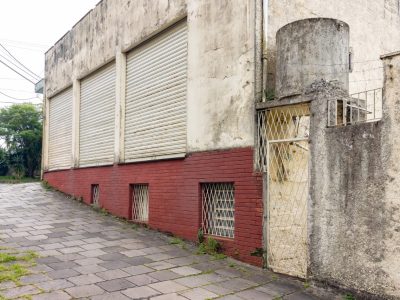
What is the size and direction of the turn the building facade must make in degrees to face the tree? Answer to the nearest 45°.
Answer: approximately 90° to its right

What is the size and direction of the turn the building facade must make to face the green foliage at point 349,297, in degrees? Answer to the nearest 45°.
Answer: approximately 90° to its left

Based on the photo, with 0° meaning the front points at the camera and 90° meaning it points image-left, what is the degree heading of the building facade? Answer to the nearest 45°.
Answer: approximately 45°

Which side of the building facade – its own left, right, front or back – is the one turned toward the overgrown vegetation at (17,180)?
right
